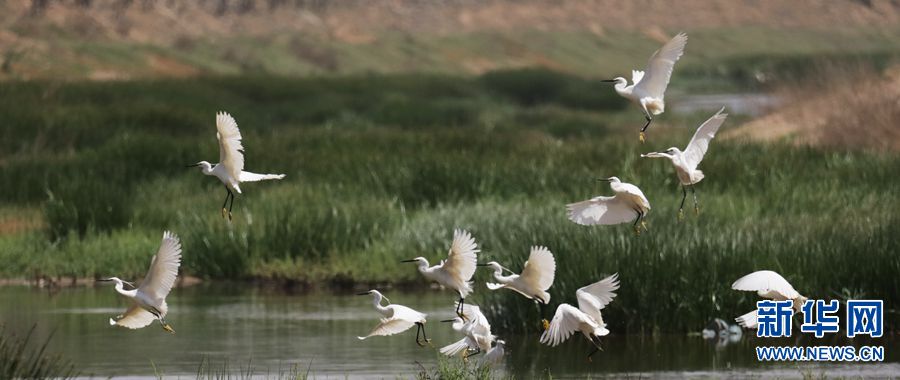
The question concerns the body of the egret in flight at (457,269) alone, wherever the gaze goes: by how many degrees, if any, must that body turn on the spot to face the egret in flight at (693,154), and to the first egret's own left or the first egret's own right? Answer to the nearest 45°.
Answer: approximately 180°

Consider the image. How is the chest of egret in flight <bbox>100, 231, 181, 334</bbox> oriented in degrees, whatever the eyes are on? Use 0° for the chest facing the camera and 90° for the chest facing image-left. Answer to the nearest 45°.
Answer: approximately 90°

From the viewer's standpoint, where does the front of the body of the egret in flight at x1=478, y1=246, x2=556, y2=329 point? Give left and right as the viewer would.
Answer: facing to the left of the viewer

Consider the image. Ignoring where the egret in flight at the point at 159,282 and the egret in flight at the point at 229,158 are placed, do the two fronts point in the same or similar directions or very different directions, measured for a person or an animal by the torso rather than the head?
same or similar directions

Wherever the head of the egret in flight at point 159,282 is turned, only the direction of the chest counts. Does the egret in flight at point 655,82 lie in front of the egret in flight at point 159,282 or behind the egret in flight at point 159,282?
behind

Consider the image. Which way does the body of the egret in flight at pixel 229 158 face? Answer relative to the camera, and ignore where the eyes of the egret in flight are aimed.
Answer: to the viewer's left

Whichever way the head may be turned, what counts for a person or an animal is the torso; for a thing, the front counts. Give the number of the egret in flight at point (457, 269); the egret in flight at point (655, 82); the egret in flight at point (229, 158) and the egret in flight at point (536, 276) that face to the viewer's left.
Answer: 4

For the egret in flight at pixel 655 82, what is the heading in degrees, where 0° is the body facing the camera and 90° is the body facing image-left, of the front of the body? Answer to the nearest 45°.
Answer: approximately 90°

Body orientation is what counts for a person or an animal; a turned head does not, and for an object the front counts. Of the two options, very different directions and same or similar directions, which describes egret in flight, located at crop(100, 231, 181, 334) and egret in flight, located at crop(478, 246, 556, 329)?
same or similar directions

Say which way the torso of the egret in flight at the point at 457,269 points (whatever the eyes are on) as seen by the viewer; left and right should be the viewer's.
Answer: facing to the left of the viewer

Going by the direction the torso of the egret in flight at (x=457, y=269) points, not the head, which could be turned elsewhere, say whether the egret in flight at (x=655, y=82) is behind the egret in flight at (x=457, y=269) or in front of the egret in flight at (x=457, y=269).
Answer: behind
